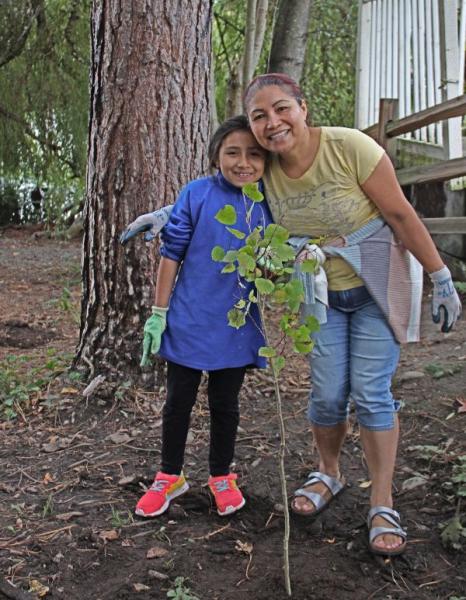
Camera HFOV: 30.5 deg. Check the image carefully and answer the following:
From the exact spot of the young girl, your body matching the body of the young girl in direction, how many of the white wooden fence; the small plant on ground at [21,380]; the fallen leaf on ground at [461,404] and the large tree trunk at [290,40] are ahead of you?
0

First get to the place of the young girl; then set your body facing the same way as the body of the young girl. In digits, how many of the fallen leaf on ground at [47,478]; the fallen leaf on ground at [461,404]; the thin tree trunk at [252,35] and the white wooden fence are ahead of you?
0

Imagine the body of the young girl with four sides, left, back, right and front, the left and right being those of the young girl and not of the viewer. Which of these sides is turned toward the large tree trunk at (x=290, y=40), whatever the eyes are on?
back

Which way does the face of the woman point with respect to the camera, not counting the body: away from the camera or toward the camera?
toward the camera

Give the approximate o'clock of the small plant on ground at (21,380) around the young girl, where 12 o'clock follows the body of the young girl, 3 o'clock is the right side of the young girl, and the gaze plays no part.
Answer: The small plant on ground is roughly at 5 o'clock from the young girl.

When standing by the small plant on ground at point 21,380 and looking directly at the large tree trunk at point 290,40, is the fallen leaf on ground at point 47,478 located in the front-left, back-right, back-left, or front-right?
back-right

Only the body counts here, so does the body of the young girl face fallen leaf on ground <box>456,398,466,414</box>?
no

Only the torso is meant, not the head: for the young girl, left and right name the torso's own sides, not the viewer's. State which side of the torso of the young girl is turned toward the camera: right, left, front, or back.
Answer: front

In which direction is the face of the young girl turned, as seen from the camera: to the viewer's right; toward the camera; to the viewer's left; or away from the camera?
toward the camera

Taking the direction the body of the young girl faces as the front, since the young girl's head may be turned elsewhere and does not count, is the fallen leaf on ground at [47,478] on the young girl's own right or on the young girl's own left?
on the young girl's own right

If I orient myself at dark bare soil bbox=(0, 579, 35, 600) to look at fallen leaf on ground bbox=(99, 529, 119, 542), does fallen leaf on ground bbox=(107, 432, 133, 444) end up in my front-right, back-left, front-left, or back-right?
front-left

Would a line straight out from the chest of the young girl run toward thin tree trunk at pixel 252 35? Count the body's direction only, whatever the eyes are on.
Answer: no

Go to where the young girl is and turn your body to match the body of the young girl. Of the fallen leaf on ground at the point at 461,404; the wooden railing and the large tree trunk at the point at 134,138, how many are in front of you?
0
